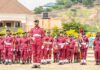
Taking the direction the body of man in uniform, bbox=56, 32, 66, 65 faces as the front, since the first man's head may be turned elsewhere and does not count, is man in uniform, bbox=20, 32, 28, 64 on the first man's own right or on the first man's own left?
on the first man's own right

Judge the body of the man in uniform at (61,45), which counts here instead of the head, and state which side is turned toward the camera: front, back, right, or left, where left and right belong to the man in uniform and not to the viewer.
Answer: front

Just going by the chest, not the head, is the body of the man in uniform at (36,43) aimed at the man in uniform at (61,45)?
no

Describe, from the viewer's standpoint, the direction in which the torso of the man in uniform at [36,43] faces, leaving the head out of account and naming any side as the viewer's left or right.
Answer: facing the viewer and to the left of the viewer

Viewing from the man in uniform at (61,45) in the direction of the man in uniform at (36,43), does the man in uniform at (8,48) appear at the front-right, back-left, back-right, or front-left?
front-right

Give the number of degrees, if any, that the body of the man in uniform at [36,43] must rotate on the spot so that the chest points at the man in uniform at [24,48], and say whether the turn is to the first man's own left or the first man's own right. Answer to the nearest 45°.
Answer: approximately 135° to the first man's own right

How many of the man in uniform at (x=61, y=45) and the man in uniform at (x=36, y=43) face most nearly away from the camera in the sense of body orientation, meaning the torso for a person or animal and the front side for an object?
0

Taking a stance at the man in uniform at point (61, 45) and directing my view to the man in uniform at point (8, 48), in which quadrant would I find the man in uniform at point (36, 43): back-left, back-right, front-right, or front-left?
front-left

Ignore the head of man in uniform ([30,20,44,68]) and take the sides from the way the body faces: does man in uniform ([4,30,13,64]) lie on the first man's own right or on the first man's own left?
on the first man's own right

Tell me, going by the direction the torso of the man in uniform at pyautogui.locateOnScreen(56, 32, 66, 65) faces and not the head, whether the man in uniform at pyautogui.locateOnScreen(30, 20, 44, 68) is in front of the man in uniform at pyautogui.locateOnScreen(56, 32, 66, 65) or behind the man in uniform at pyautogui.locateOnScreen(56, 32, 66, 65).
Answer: in front
